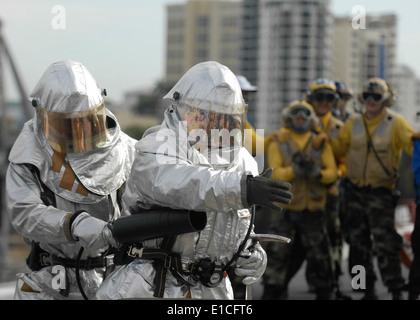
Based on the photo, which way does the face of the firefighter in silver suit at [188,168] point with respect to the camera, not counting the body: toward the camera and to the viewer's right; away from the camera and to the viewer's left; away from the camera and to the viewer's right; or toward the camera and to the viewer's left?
toward the camera and to the viewer's right

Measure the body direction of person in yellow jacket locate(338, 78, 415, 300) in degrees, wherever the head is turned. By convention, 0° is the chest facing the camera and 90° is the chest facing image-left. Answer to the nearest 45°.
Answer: approximately 0°

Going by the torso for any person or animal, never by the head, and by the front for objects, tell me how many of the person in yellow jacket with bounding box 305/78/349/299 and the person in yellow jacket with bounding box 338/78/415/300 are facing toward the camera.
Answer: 2

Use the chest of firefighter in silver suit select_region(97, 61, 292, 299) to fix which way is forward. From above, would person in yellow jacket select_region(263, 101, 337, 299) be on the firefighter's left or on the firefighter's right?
on the firefighter's left

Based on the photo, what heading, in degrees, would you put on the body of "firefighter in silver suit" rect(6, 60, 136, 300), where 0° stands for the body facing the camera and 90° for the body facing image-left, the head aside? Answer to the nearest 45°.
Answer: approximately 315°

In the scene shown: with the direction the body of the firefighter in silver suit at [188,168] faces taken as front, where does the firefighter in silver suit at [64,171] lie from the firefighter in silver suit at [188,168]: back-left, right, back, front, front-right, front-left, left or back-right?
back

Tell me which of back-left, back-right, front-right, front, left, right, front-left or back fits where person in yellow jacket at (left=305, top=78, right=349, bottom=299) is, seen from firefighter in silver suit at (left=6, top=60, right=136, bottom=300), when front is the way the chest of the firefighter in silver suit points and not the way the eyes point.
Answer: left

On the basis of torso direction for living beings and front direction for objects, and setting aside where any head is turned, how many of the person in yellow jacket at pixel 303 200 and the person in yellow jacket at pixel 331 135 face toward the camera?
2

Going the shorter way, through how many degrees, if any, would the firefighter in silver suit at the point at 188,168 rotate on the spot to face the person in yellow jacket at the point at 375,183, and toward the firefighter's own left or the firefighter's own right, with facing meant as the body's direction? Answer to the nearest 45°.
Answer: approximately 90° to the firefighter's own left

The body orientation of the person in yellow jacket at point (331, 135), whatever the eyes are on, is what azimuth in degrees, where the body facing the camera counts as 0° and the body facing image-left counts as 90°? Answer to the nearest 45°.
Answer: approximately 0°

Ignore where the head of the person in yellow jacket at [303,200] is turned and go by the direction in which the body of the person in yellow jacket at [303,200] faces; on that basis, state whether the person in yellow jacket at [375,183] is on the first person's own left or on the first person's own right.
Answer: on the first person's own left
